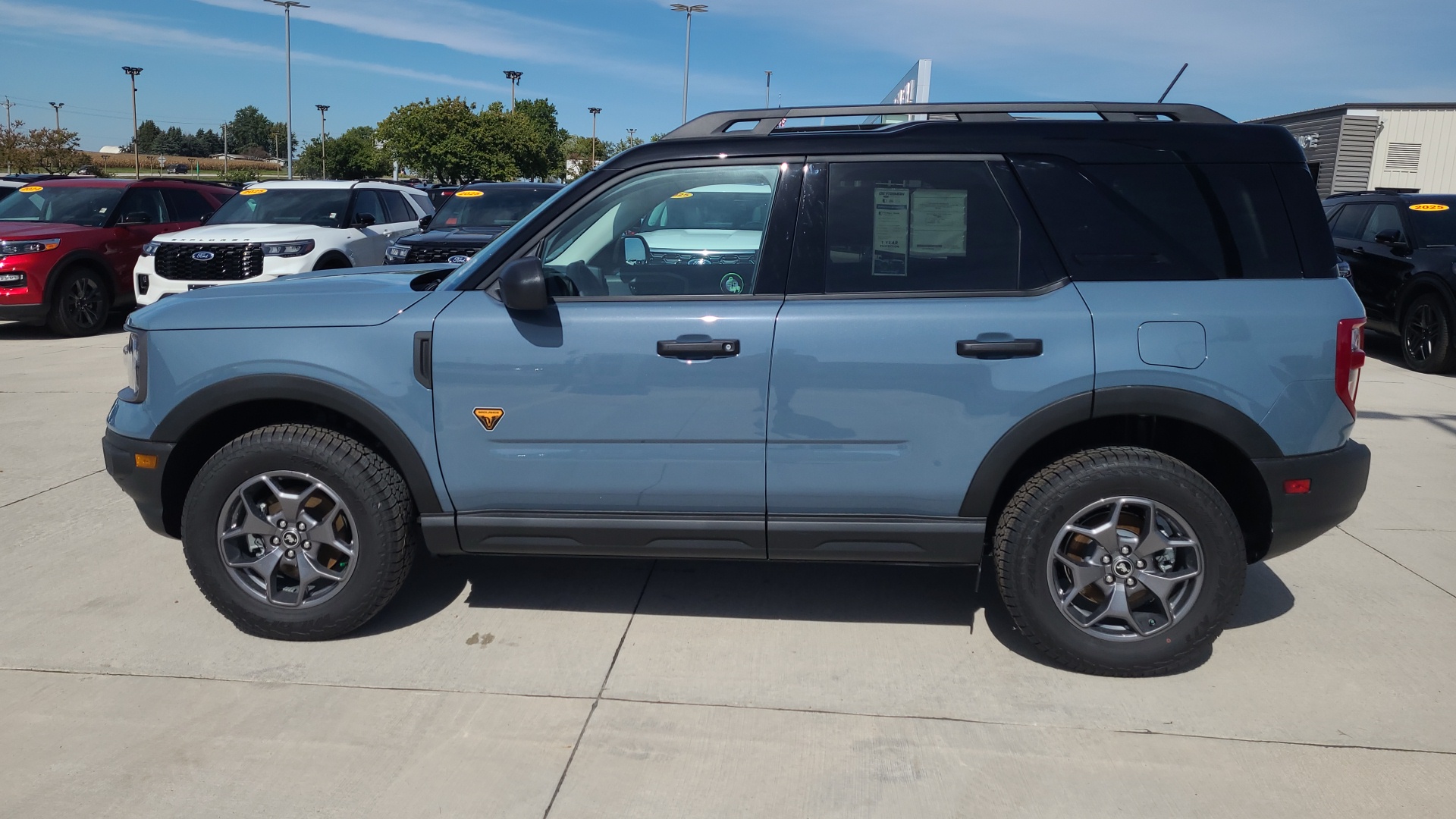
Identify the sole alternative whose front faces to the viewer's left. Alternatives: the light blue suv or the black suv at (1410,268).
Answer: the light blue suv

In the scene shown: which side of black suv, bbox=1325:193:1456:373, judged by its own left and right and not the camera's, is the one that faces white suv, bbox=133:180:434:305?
right

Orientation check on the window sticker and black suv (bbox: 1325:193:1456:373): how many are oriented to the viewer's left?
0

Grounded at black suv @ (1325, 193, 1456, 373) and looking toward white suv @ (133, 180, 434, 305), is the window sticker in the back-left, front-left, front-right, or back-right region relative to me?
front-left

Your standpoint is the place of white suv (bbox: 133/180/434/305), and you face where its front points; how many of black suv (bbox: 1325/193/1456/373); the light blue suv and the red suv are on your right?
1

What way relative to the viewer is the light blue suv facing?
to the viewer's left

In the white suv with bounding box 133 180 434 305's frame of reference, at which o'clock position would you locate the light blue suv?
The light blue suv is roughly at 10 o'clock from the white suv.

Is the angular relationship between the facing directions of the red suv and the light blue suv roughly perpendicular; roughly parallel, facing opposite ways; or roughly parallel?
roughly perpendicular

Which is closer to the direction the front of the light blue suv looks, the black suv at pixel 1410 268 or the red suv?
the red suv

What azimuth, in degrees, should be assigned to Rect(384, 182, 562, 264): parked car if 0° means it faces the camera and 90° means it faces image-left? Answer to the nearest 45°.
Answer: approximately 45°

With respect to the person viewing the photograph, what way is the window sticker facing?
facing the viewer

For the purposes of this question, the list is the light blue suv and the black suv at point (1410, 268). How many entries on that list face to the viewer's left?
1

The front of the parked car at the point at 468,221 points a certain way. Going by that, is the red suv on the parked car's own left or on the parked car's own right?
on the parked car's own right
